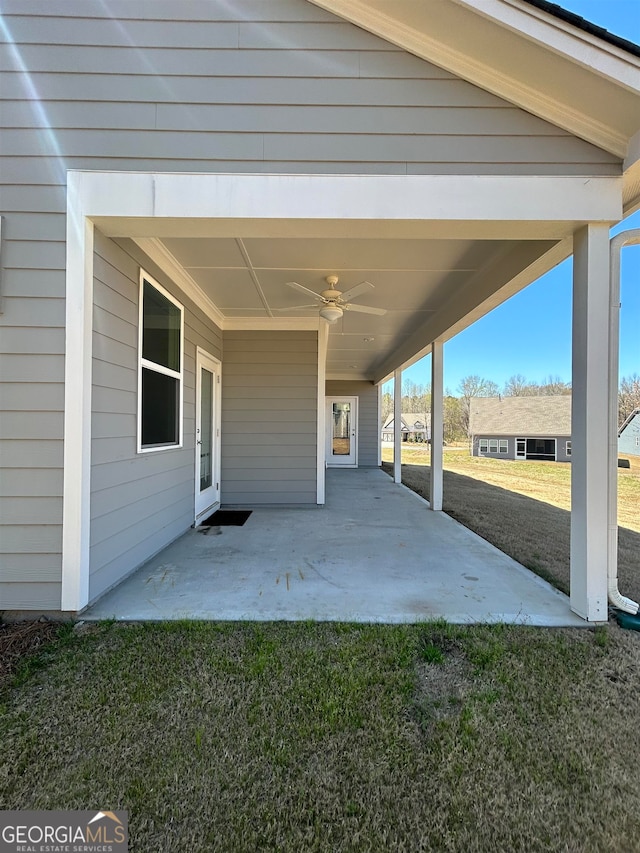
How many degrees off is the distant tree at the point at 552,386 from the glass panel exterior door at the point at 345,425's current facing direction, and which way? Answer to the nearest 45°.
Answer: approximately 135° to its left

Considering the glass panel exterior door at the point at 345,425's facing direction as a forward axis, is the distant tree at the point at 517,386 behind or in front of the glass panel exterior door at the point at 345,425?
behind

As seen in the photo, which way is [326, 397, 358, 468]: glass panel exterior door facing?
toward the camera

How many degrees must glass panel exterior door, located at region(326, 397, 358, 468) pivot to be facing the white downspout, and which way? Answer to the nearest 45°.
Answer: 0° — it already faces it

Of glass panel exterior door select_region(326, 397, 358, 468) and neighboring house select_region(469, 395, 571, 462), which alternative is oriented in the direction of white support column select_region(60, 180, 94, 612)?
the glass panel exterior door

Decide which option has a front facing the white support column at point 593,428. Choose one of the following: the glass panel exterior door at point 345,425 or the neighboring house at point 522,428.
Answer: the glass panel exterior door

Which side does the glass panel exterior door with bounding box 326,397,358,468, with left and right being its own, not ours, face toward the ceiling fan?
front
